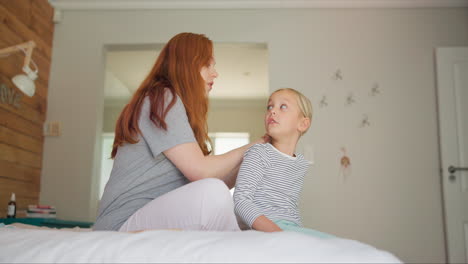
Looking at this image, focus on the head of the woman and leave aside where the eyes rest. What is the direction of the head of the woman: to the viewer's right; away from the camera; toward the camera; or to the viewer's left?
to the viewer's right

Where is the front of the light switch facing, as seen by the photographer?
facing the viewer

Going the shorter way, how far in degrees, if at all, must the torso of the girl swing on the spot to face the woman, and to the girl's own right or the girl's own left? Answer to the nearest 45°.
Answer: approximately 90° to the girl's own right

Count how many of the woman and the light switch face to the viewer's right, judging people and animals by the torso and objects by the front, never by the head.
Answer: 1

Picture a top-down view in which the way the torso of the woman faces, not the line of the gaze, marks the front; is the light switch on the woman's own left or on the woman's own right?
on the woman's own left

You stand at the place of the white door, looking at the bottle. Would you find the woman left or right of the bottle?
left

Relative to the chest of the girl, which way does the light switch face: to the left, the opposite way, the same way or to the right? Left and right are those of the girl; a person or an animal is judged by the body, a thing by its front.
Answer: the same way

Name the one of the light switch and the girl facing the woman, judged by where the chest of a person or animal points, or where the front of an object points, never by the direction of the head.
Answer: the light switch

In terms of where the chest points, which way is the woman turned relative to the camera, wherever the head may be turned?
to the viewer's right

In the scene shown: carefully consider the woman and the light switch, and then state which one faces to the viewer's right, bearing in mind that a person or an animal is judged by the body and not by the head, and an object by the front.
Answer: the woman

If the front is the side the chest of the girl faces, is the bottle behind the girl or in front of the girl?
behind

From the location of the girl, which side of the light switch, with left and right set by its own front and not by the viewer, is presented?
front

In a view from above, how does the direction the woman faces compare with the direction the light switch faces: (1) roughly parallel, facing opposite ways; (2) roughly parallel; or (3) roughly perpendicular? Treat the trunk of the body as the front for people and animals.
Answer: roughly perpendicular

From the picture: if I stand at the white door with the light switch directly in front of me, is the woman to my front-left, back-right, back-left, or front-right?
front-left

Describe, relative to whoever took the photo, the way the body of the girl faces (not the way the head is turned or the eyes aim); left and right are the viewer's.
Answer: facing the viewer and to the right of the viewer
